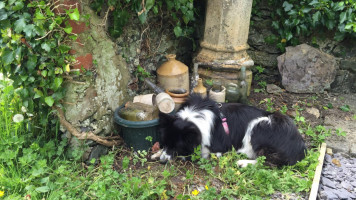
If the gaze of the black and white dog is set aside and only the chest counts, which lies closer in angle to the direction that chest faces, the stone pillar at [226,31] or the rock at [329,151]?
the stone pillar

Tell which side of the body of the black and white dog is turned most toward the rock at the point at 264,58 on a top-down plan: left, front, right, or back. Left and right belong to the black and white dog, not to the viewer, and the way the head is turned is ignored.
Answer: right

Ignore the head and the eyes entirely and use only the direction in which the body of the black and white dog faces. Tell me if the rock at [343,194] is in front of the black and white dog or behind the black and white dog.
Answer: behind

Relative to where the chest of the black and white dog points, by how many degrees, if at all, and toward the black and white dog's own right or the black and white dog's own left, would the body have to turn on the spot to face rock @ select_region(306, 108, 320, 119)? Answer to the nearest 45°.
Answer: approximately 135° to the black and white dog's own right

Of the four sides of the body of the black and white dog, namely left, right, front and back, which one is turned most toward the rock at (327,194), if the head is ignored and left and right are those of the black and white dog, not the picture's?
back

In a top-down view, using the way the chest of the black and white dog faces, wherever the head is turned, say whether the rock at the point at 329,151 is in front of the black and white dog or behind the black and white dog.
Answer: behind

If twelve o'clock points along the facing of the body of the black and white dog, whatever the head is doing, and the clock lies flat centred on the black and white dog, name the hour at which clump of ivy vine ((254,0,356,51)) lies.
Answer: The clump of ivy vine is roughly at 4 o'clock from the black and white dog.

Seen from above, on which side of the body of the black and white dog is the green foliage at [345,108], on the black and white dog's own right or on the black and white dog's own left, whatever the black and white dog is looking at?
on the black and white dog's own right

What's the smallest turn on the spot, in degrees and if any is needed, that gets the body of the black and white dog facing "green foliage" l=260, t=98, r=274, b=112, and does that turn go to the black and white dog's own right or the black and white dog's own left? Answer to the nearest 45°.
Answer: approximately 90° to the black and white dog's own right

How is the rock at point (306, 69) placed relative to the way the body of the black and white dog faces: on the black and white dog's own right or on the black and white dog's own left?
on the black and white dog's own right

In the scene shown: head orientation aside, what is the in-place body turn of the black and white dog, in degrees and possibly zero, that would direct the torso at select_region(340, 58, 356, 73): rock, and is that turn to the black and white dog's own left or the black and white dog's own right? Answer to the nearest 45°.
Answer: approximately 135° to the black and white dog's own right

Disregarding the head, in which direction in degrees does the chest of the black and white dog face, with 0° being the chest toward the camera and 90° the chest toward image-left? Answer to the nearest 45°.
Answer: approximately 90°

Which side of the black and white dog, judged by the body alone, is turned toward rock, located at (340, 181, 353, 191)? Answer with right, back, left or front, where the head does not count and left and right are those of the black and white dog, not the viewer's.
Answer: back

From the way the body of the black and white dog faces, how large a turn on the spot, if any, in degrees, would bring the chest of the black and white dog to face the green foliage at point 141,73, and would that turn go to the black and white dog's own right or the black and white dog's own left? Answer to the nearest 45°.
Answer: approximately 45° to the black and white dog's own right

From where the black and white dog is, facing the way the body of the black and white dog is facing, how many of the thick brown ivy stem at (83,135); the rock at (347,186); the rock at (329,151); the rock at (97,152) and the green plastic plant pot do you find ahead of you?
3

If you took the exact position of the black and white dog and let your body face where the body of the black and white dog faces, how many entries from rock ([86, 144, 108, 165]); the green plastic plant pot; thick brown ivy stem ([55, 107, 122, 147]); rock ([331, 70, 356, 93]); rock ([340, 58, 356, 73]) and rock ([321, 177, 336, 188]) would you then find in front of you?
3
